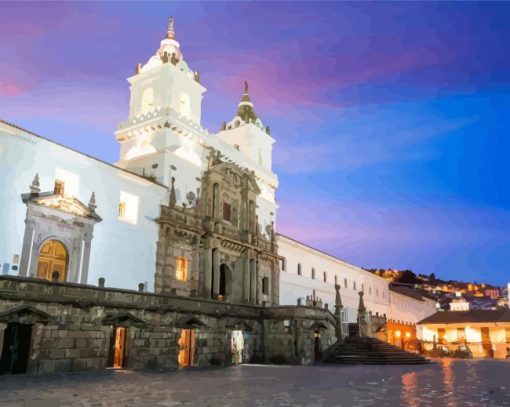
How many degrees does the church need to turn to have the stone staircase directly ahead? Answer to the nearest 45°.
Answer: approximately 45° to its left

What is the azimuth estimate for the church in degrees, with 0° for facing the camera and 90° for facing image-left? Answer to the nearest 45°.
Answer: approximately 315°
